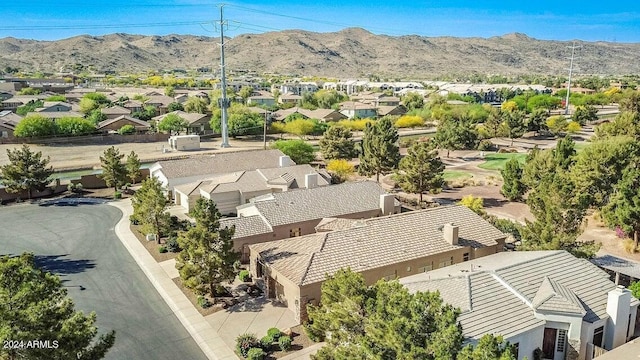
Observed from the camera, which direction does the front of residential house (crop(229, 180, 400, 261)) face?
facing the viewer and to the left of the viewer

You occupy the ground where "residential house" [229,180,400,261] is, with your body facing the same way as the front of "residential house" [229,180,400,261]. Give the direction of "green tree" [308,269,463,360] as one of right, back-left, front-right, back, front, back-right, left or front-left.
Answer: front-left

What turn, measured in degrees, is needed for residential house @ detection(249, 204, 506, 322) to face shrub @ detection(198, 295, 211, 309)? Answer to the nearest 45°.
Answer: approximately 45° to its right

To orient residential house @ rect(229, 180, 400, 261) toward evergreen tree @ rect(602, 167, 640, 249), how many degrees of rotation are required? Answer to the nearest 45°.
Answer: approximately 135° to its left

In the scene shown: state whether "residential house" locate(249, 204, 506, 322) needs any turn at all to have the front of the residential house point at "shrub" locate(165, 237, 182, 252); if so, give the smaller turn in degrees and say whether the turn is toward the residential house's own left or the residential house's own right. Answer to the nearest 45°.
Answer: approximately 45° to the residential house's own right

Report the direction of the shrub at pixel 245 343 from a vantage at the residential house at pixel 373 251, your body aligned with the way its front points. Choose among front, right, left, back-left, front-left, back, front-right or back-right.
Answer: front

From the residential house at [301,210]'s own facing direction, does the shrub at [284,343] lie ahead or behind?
ahead

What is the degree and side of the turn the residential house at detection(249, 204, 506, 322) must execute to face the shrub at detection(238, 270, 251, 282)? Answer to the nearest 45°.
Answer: approximately 45° to its right

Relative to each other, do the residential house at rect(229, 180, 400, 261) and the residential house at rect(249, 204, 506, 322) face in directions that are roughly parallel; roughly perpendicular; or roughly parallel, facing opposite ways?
roughly parallel

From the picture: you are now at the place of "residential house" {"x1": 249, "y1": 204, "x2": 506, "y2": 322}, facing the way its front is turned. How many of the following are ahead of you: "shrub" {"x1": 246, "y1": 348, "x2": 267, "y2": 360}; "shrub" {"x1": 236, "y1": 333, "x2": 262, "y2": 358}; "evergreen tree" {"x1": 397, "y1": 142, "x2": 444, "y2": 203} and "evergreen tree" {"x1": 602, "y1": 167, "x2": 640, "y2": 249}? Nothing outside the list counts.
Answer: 2

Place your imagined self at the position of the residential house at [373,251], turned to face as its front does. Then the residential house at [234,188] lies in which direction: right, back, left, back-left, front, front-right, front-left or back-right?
right

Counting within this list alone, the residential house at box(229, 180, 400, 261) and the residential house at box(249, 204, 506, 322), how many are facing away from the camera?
0

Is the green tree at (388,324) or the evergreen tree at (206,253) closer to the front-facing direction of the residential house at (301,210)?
the evergreen tree

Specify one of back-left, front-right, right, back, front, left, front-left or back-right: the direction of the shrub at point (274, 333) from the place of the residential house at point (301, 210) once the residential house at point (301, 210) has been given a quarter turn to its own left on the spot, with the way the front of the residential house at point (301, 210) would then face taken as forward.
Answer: front-right

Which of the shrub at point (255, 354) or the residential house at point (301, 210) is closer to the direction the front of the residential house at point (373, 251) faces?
the shrub
